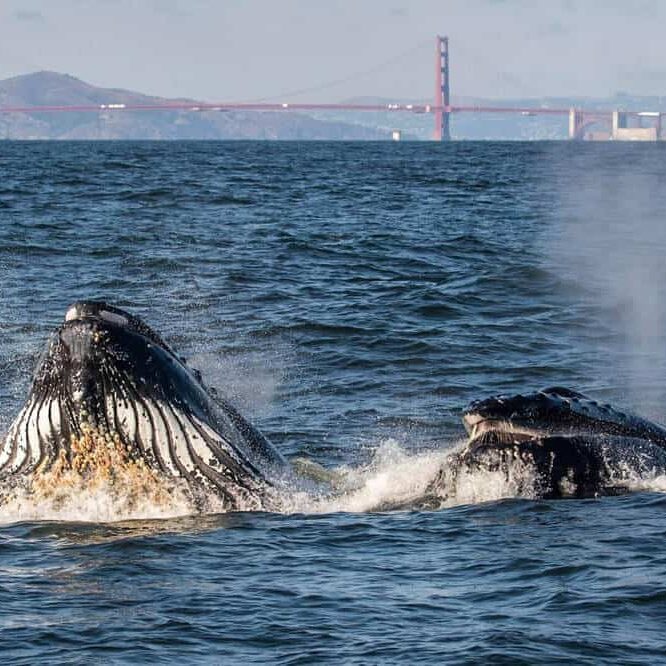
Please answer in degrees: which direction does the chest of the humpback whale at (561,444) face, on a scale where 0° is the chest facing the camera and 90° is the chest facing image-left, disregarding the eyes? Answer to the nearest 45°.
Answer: approximately 90°

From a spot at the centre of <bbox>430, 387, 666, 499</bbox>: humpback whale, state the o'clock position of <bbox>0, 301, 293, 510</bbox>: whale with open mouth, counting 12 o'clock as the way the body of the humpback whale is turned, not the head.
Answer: The whale with open mouth is roughly at 11 o'clock from the humpback whale.
